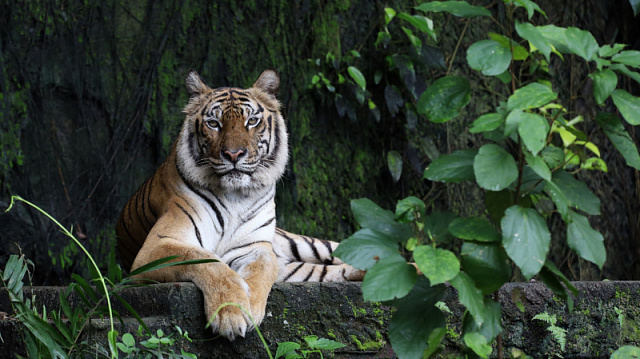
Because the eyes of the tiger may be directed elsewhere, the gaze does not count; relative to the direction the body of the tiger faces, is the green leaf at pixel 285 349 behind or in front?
in front

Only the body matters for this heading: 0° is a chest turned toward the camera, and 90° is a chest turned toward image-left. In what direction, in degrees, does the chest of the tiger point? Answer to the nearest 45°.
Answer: approximately 0°
